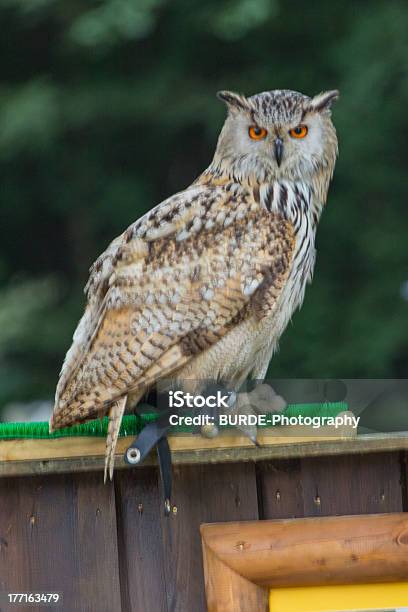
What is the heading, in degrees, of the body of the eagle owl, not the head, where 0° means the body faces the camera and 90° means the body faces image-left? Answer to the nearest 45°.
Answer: approximately 270°
